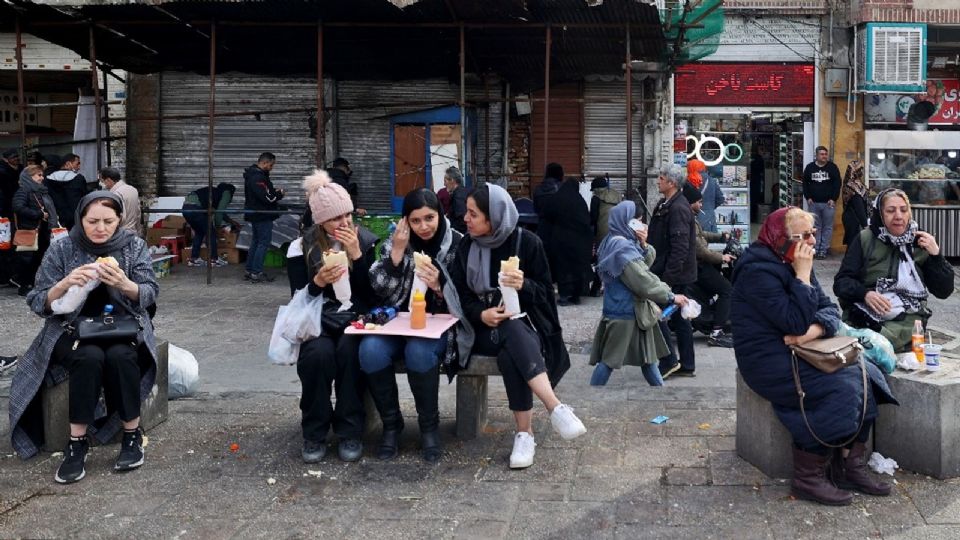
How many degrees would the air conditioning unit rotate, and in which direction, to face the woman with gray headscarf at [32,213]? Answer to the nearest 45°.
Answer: approximately 45° to its right

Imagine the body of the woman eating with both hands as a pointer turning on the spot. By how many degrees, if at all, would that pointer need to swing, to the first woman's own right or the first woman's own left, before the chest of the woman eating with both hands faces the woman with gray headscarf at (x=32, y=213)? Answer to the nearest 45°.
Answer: approximately 180°

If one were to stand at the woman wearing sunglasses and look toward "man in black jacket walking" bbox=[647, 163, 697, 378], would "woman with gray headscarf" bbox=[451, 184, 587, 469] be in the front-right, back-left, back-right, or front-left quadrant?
front-left

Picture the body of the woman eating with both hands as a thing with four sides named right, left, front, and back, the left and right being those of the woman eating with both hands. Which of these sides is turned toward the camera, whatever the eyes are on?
front

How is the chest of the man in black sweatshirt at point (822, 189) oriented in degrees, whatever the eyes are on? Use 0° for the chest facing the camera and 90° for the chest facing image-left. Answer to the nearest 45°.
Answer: approximately 0°

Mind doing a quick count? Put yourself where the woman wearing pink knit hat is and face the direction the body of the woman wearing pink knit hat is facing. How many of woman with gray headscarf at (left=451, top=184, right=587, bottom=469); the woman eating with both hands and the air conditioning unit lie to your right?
1

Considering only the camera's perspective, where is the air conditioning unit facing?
facing the viewer

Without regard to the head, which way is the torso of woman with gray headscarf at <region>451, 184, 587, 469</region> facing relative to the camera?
toward the camera

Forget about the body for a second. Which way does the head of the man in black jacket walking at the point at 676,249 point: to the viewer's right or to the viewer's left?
to the viewer's left

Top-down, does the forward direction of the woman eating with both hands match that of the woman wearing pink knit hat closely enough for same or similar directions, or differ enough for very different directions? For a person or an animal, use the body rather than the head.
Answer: same or similar directions

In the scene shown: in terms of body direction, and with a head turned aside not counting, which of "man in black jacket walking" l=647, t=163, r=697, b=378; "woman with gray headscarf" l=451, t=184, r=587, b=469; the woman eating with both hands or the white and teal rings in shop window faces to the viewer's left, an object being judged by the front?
the man in black jacket walking

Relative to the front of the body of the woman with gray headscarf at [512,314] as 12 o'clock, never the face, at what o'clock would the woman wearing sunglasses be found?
The woman wearing sunglasses is roughly at 10 o'clock from the woman with gray headscarf.

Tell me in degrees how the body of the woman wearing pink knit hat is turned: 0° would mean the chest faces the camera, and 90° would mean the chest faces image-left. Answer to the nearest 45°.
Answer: approximately 0°

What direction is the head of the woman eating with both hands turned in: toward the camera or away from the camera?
toward the camera

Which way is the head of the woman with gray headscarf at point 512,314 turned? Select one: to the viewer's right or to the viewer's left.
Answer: to the viewer's left
